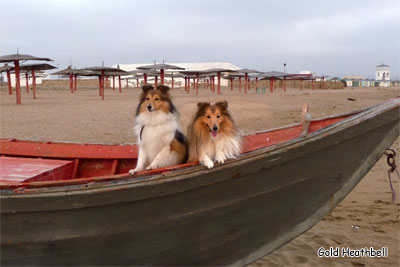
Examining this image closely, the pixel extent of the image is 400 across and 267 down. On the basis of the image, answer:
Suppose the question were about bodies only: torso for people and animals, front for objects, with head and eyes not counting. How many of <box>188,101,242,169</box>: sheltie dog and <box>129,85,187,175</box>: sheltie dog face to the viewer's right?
0

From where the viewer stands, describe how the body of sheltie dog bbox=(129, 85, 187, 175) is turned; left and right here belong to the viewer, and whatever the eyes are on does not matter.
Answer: facing the viewer and to the left of the viewer

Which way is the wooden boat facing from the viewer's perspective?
to the viewer's right

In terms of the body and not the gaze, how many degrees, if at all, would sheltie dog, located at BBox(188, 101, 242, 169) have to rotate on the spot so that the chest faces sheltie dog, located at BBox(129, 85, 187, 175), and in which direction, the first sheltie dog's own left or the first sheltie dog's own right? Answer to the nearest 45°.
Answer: approximately 135° to the first sheltie dog's own right

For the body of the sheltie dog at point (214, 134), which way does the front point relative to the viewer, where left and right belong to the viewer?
facing the viewer
